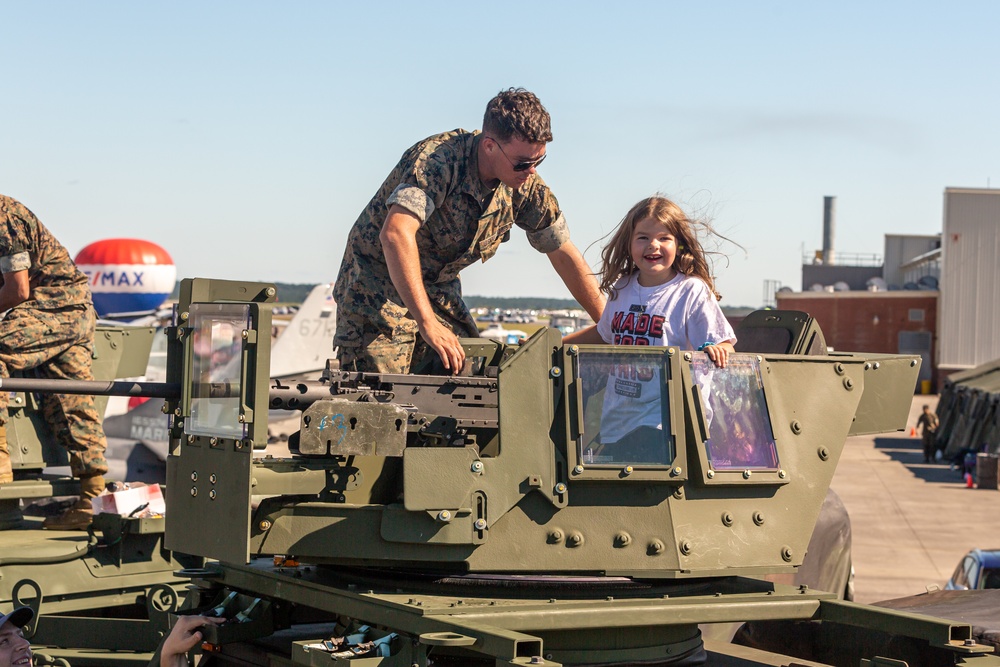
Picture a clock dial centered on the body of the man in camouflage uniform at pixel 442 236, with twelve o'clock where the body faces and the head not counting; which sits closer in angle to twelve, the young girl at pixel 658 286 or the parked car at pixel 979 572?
the young girl

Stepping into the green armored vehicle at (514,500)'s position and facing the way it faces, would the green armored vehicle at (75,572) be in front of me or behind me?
in front

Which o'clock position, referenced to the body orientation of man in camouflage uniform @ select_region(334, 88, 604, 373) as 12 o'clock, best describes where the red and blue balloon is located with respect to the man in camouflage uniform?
The red and blue balloon is roughly at 7 o'clock from the man in camouflage uniform.

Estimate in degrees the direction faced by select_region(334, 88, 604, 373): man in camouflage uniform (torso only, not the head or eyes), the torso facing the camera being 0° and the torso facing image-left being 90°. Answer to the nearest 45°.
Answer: approximately 315°

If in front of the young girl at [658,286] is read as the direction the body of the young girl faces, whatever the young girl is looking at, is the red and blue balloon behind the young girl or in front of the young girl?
behind

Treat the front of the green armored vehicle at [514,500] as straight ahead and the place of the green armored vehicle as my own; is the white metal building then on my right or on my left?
on my right

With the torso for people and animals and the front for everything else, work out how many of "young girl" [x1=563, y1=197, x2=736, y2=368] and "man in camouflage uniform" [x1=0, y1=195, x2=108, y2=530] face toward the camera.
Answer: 1

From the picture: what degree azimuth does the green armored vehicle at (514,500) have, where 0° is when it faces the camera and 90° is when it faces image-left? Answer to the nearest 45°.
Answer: approximately 90°
